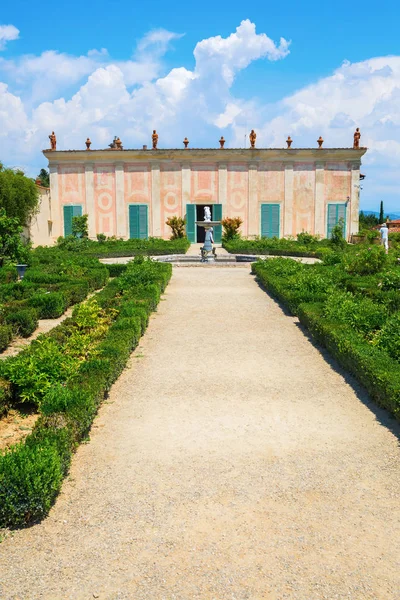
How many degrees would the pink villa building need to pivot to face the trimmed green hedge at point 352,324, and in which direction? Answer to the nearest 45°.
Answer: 0° — it already faces it

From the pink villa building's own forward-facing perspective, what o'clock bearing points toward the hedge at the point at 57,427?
The hedge is roughly at 12 o'clock from the pink villa building.

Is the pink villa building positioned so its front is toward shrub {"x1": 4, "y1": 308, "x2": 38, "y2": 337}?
yes

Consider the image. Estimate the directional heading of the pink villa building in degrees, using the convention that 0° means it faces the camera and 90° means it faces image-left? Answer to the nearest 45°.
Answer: approximately 0°

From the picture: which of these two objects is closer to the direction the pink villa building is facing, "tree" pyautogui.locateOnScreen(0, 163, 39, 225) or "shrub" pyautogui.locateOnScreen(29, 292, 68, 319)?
the shrub

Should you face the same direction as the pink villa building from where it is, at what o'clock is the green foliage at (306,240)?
The green foliage is roughly at 10 o'clock from the pink villa building.

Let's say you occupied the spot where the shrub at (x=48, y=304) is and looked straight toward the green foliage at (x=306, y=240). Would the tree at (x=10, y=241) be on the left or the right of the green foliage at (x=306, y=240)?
left
